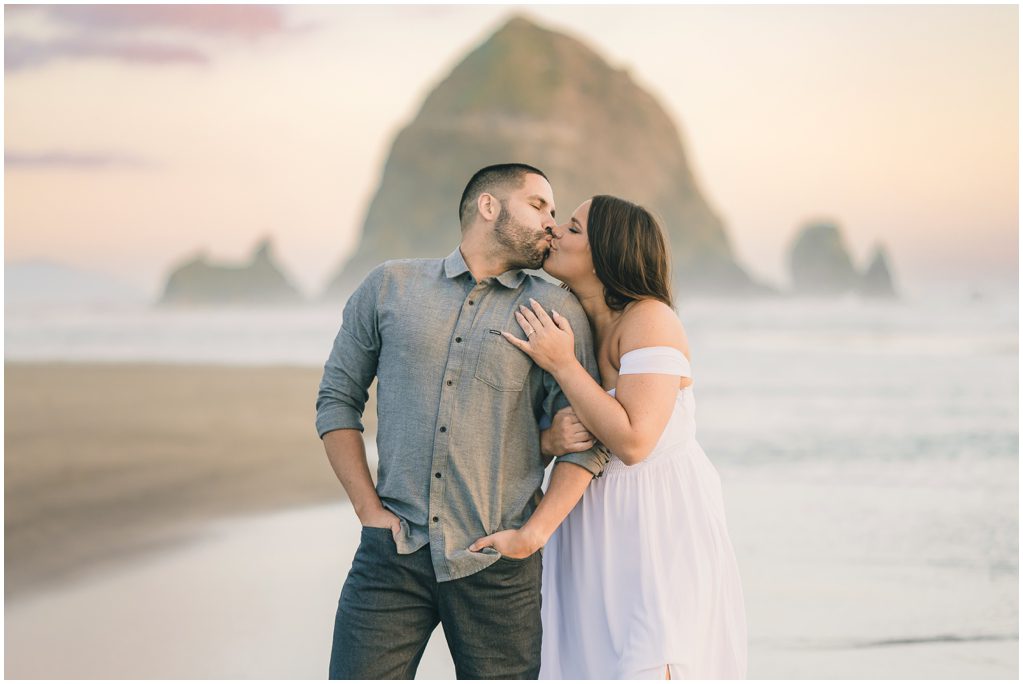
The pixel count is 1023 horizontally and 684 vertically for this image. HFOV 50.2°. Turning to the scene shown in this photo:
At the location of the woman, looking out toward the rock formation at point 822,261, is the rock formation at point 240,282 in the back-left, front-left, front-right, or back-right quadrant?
front-left

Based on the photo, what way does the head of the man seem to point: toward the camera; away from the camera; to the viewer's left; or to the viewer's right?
to the viewer's right

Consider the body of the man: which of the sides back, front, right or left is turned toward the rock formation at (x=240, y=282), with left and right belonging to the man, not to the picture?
back

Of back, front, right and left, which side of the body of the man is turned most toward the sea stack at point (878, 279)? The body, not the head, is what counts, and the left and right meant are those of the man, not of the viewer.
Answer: back

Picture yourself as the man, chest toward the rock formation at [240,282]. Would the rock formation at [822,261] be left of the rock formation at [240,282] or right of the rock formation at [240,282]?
right

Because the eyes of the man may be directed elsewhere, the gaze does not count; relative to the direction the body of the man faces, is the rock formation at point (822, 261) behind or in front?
behind

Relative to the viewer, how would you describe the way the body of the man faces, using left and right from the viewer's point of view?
facing the viewer

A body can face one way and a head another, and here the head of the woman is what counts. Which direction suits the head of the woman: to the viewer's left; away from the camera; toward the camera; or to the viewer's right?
to the viewer's left

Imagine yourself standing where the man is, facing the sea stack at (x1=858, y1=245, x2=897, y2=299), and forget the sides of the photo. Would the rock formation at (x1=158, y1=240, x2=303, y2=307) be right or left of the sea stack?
left
